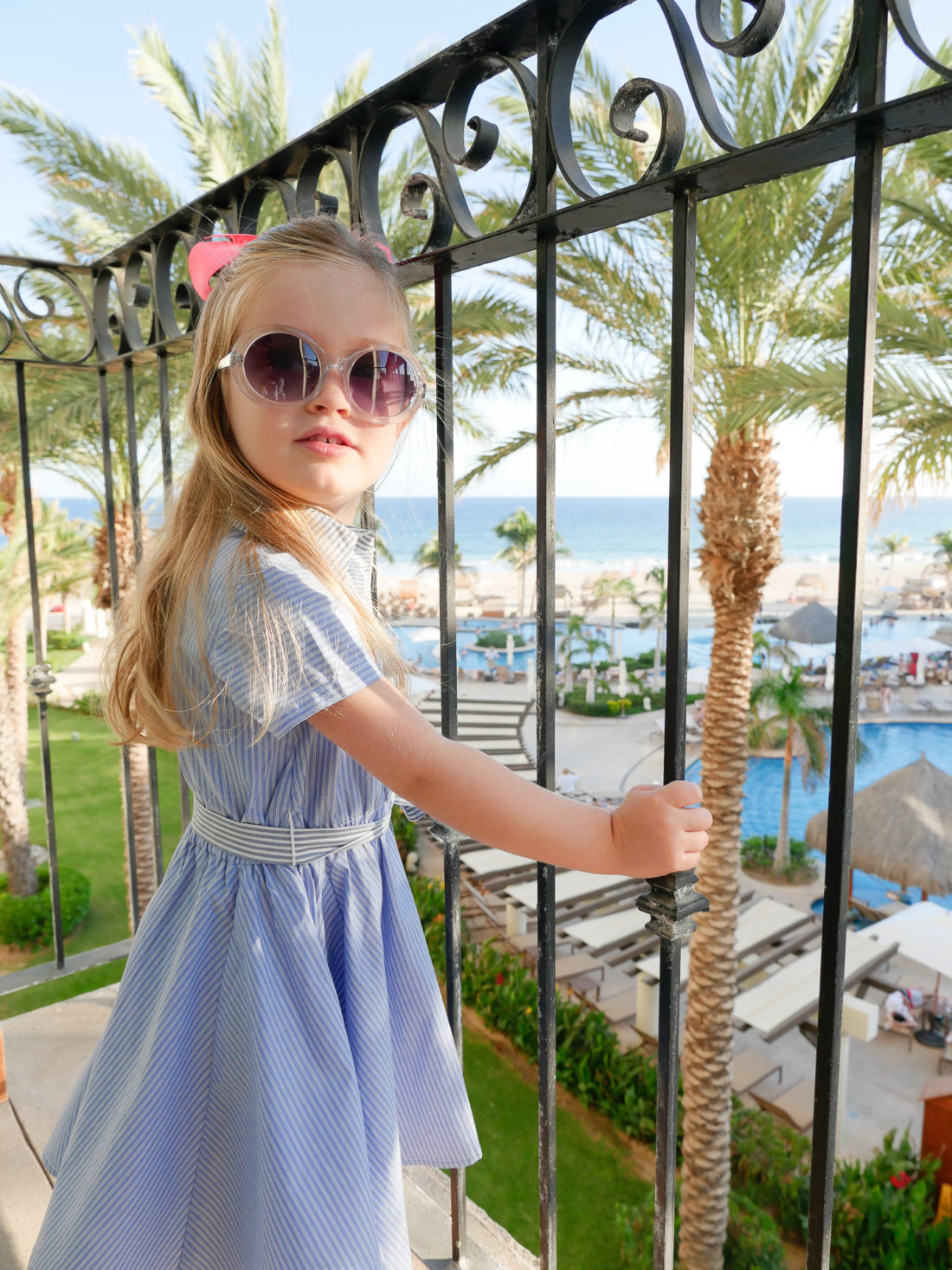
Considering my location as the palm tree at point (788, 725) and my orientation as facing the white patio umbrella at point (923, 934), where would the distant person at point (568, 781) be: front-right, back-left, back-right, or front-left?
back-right

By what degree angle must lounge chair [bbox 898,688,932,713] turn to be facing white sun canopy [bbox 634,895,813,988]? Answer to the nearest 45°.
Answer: approximately 45° to its right

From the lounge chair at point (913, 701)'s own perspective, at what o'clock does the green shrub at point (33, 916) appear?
The green shrub is roughly at 2 o'clock from the lounge chair.

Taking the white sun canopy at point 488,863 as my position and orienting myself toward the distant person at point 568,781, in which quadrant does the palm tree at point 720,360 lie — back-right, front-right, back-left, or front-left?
back-right

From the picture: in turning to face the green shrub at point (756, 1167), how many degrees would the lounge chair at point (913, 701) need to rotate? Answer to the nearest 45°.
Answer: approximately 45° to its right

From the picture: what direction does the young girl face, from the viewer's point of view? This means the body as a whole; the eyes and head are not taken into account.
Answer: to the viewer's right
